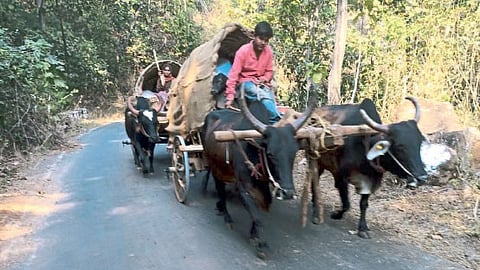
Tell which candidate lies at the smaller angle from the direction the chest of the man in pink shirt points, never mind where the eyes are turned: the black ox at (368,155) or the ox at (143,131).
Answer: the black ox

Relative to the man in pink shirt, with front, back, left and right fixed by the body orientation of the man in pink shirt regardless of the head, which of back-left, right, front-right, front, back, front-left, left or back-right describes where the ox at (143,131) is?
back

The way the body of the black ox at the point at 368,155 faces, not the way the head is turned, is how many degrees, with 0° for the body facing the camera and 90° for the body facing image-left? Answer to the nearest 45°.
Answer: approximately 315°

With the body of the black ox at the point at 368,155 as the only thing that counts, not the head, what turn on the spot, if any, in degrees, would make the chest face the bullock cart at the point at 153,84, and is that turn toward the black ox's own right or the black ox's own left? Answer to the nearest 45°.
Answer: approximately 180°

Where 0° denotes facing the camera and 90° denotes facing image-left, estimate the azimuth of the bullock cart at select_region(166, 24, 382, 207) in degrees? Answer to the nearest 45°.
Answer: approximately 315°

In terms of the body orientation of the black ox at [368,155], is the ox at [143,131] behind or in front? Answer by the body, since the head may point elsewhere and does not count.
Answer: behind
